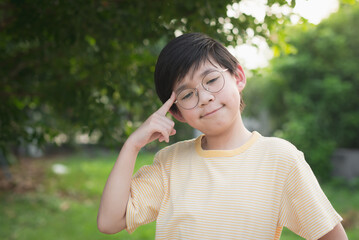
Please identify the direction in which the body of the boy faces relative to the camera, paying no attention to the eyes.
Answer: toward the camera
